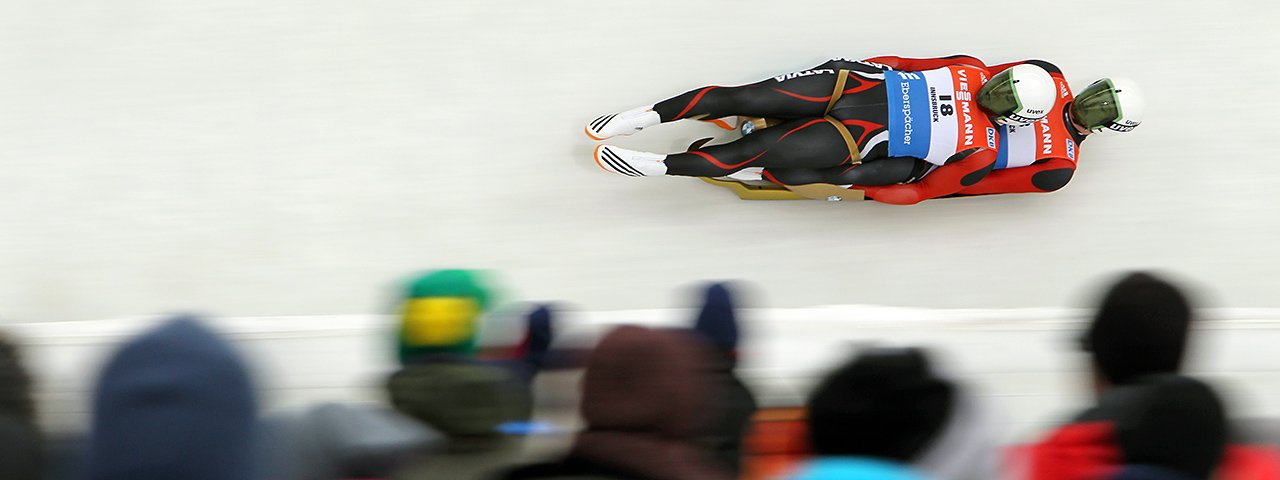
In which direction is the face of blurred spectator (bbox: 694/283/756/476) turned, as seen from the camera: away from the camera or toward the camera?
away from the camera

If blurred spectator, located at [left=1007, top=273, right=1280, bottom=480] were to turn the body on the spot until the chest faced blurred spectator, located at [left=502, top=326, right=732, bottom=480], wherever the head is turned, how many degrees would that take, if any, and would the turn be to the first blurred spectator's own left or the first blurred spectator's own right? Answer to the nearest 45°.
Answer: approximately 135° to the first blurred spectator's own left

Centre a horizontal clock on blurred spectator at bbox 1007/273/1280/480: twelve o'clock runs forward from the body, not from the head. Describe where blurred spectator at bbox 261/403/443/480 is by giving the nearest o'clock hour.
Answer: blurred spectator at bbox 261/403/443/480 is roughly at 8 o'clock from blurred spectator at bbox 1007/273/1280/480.

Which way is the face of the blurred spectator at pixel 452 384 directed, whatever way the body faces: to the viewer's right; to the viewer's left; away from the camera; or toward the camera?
away from the camera

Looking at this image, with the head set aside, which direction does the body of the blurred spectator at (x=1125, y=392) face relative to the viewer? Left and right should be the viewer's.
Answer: facing away from the viewer

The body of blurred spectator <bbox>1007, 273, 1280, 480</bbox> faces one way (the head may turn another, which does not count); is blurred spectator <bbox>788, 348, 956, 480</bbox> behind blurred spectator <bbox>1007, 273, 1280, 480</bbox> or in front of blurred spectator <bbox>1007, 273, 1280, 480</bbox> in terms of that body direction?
behind

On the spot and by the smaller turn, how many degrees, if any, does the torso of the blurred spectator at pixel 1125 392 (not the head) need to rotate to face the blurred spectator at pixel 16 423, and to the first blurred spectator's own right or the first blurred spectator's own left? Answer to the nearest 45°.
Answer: approximately 135° to the first blurred spectator's own left

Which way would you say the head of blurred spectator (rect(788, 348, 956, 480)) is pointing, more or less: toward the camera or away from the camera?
away from the camera

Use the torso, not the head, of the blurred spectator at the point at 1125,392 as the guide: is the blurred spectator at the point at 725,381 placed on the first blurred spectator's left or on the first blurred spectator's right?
on the first blurred spectator's left

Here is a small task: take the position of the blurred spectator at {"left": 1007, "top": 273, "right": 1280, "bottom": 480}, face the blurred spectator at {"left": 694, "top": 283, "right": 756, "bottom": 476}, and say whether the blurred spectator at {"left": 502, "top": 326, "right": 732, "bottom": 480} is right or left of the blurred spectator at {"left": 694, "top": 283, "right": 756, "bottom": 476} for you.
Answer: left
